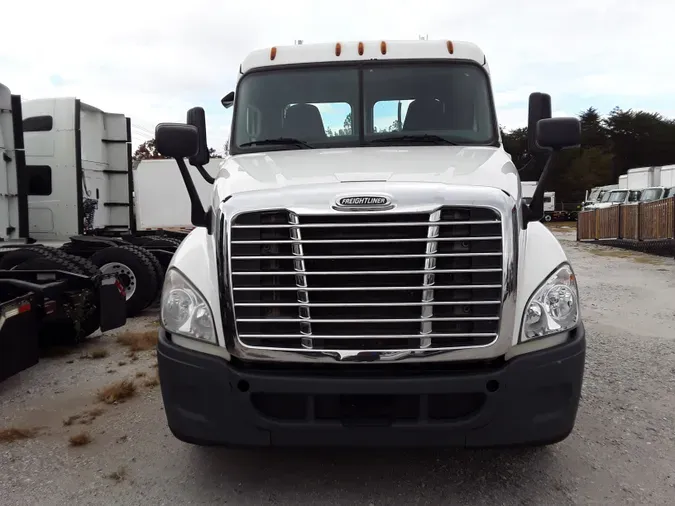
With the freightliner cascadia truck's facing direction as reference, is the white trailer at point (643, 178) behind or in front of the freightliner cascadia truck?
behind

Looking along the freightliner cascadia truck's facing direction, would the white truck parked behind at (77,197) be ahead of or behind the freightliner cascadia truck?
behind

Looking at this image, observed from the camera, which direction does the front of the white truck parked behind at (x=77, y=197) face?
facing away from the viewer and to the left of the viewer

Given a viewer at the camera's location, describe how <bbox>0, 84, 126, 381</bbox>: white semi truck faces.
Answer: facing away from the viewer and to the left of the viewer
